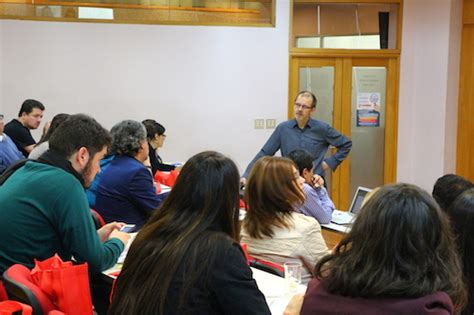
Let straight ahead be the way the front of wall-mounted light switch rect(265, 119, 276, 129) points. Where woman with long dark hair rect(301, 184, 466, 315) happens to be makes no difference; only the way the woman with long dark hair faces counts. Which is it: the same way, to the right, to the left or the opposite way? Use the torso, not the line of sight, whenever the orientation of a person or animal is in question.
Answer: the opposite way

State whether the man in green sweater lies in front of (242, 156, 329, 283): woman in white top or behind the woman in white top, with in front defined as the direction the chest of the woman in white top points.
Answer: behind

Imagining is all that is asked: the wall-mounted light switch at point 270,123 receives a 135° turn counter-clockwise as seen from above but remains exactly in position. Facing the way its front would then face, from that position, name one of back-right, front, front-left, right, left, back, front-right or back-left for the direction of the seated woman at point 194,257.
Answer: back-right

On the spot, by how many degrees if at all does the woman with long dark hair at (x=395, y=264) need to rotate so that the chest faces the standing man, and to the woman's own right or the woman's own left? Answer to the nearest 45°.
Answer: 0° — they already face them

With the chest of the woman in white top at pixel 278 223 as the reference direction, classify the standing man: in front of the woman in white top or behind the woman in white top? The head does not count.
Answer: in front

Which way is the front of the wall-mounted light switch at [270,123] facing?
toward the camera

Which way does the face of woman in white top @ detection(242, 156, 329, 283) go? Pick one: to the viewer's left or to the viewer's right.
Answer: to the viewer's right

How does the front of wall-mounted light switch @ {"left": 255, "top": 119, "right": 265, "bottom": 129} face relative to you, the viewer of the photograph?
facing the viewer

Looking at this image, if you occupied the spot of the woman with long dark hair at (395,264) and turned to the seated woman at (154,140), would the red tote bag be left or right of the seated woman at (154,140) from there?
left

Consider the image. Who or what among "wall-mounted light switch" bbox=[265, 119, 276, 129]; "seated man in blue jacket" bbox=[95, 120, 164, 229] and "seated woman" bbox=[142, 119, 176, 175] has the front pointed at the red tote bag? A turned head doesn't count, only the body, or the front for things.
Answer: the wall-mounted light switch

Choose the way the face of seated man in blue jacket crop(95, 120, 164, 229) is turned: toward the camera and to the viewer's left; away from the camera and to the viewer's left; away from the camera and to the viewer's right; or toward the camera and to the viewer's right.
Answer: away from the camera and to the viewer's right

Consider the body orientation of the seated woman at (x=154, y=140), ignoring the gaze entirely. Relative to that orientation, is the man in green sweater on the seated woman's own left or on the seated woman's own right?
on the seated woman's own right

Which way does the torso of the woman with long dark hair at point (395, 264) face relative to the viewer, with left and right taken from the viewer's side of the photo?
facing away from the viewer

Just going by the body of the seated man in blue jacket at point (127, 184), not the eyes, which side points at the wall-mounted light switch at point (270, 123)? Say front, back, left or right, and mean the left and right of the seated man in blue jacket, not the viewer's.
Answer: front

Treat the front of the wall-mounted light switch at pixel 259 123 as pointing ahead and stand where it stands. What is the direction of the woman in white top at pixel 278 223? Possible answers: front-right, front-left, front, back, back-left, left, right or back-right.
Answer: front

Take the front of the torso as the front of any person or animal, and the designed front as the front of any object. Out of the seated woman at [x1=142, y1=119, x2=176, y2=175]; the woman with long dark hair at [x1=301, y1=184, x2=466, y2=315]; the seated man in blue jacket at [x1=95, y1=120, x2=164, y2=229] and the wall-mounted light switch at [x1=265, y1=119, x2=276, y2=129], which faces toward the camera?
the wall-mounted light switch
